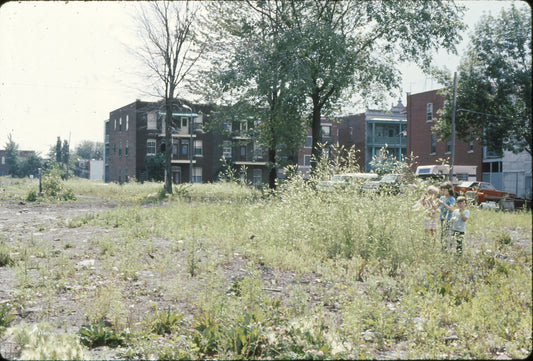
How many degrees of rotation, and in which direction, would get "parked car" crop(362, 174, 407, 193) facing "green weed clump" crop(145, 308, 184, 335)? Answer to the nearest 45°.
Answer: approximately 45° to its left

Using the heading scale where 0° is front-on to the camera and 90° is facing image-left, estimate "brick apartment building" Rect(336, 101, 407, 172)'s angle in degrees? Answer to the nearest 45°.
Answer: approximately 315°

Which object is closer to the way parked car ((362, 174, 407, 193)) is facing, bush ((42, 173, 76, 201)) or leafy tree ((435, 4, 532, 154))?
the bush

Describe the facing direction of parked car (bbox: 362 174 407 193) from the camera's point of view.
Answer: facing to the left of the viewer

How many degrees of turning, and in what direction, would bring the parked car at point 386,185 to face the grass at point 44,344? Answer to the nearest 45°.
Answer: approximately 45° to its left

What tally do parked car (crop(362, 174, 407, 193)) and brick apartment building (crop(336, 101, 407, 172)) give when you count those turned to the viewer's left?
1

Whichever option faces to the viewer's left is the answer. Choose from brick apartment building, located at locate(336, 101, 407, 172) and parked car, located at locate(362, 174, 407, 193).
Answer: the parked car
